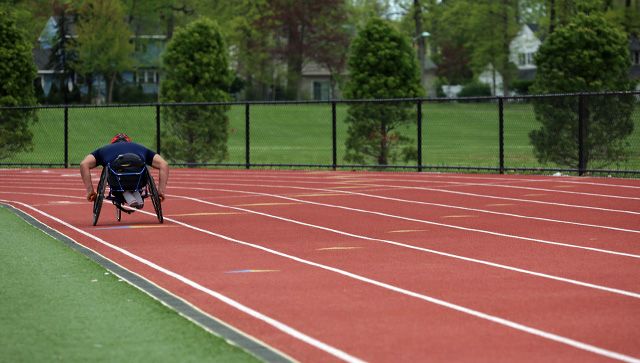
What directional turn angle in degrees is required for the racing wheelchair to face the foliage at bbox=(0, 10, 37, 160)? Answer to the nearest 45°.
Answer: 0° — it already faces it

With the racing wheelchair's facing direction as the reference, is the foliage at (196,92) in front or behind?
in front

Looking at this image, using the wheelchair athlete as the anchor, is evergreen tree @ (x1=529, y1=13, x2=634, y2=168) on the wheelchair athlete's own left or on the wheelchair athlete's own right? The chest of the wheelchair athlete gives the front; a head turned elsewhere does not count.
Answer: on the wheelchair athlete's own right

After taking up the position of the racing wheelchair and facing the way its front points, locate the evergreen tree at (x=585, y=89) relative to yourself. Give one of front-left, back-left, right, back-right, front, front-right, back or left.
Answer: front-right

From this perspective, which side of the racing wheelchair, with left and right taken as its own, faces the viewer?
back

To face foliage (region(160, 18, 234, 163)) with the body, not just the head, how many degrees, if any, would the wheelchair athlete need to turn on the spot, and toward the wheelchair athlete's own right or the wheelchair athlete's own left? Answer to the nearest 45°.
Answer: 0° — they already face it

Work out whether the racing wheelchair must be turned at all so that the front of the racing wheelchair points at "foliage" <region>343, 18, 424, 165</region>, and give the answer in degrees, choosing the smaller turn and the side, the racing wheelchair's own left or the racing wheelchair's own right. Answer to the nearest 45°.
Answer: approximately 45° to the racing wheelchair's own right

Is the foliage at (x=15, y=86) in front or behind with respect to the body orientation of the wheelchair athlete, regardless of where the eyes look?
in front

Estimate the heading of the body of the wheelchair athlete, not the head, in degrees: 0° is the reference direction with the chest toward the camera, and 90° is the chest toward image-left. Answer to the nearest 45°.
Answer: approximately 180°
